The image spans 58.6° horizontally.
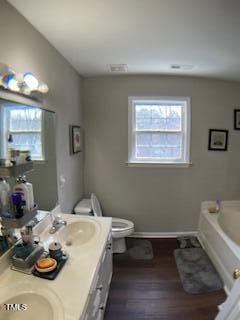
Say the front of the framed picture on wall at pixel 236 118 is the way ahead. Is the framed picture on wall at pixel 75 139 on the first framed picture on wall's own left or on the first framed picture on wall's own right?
on the first framed picture on wall's own right

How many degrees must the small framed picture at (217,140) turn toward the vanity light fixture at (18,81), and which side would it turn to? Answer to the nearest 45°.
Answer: approximately 45° to its right

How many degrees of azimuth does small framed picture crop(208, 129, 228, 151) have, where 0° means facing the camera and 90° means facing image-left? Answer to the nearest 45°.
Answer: approximately 0°

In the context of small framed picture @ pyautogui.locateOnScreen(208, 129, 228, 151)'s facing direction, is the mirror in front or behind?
in front

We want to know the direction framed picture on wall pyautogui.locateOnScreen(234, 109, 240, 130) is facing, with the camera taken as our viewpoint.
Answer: facing the viewer

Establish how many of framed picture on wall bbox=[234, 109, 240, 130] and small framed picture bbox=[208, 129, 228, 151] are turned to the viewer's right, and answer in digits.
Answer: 0

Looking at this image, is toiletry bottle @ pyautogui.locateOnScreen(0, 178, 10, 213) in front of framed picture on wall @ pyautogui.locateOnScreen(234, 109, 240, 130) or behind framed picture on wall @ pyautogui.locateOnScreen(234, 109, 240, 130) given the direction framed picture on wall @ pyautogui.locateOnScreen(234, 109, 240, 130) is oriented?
in front
